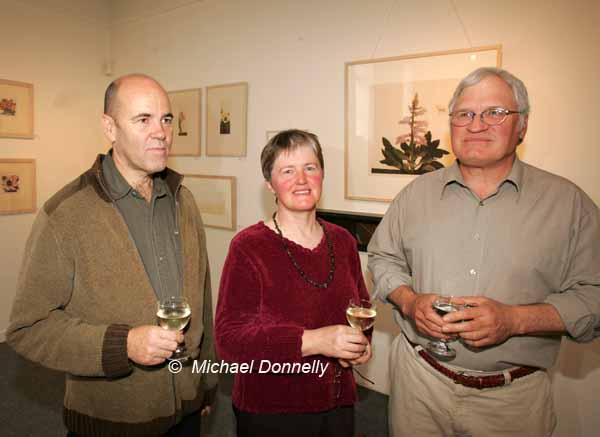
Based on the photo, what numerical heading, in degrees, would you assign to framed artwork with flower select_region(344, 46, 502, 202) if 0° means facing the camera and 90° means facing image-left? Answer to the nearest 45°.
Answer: approximately 45°

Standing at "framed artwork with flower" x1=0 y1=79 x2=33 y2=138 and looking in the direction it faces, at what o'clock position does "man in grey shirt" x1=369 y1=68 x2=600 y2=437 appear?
The man in grey shirt is roughly at 1 o'clock from the framed artwork with flower.

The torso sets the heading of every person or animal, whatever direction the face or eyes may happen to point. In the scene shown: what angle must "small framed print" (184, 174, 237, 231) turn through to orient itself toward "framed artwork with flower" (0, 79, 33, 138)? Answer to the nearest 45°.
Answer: approximately 45° to its right

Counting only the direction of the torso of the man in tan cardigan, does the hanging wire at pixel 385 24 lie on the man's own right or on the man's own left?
on the man's own left

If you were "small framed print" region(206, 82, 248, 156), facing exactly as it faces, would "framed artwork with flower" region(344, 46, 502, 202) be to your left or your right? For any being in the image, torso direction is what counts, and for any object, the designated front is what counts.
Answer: on your left

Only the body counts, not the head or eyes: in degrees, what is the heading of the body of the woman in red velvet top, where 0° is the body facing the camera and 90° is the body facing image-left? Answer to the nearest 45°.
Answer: approximately 315°

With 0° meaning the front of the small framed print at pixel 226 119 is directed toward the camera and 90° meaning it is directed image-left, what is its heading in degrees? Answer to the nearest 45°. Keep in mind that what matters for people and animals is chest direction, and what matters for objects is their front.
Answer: approximately 45°
